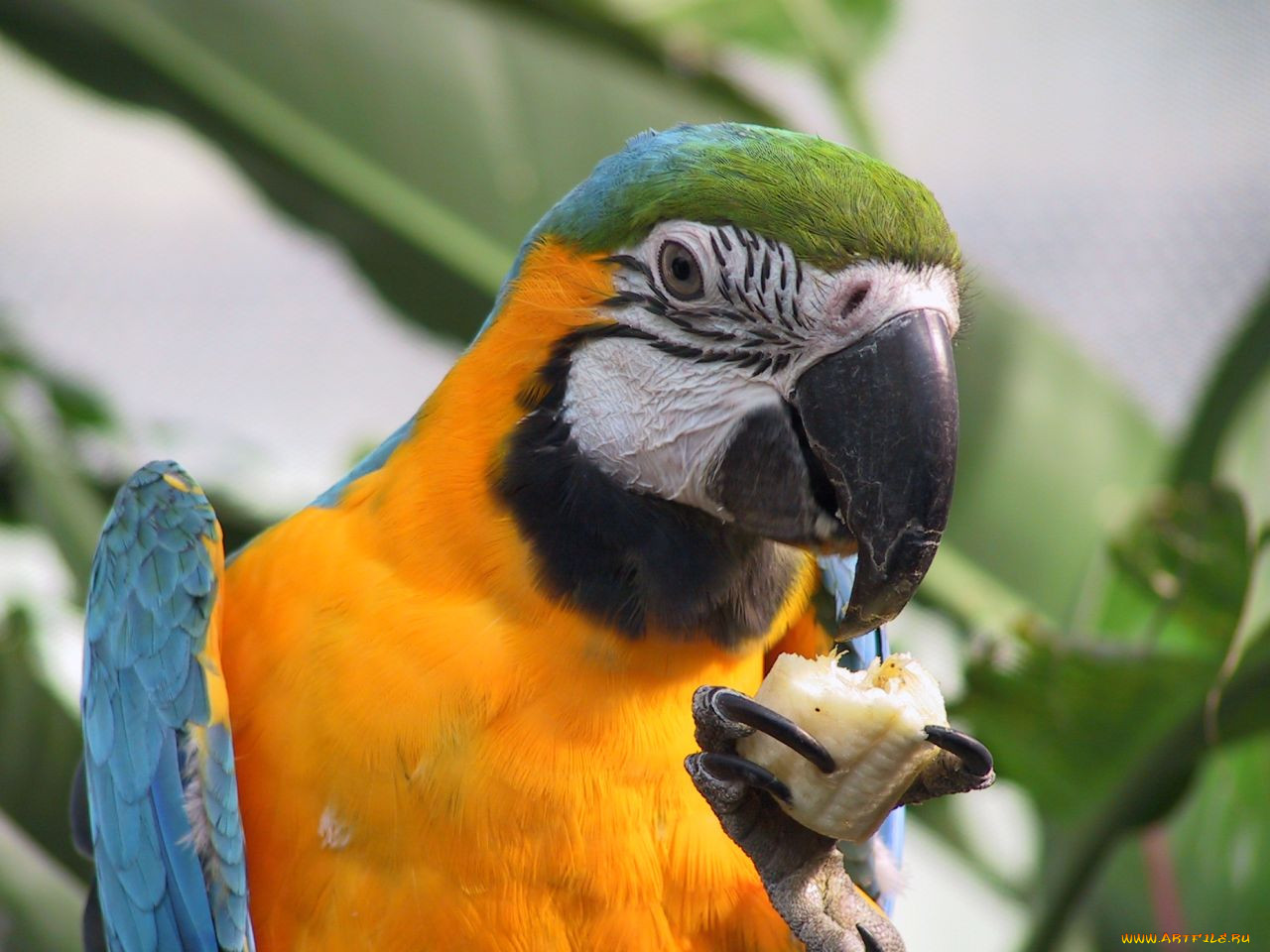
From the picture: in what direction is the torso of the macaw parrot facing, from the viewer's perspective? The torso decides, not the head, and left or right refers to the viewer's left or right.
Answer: facing the viewer and to the right of the viewer
